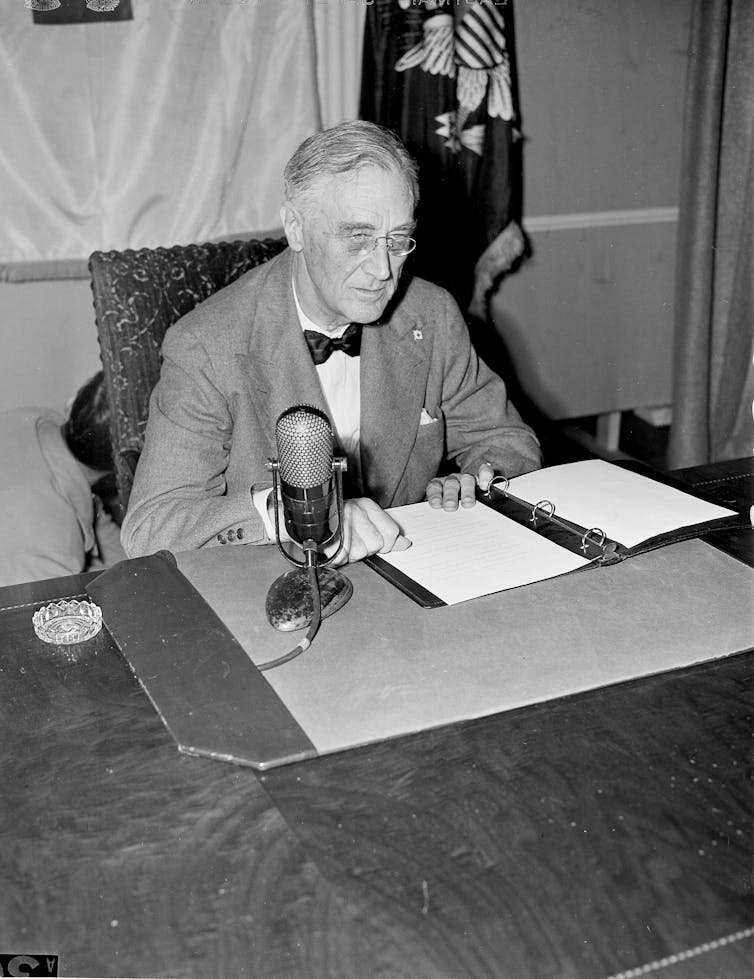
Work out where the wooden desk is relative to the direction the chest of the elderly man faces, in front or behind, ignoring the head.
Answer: in front

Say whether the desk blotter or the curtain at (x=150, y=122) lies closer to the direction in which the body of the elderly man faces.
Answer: the desk blotter

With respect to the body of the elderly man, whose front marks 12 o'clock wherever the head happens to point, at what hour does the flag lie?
The flag is roughly at 8 o'clock from the elderly man.

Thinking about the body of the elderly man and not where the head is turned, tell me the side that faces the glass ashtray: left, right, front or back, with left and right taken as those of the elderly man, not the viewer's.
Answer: right
